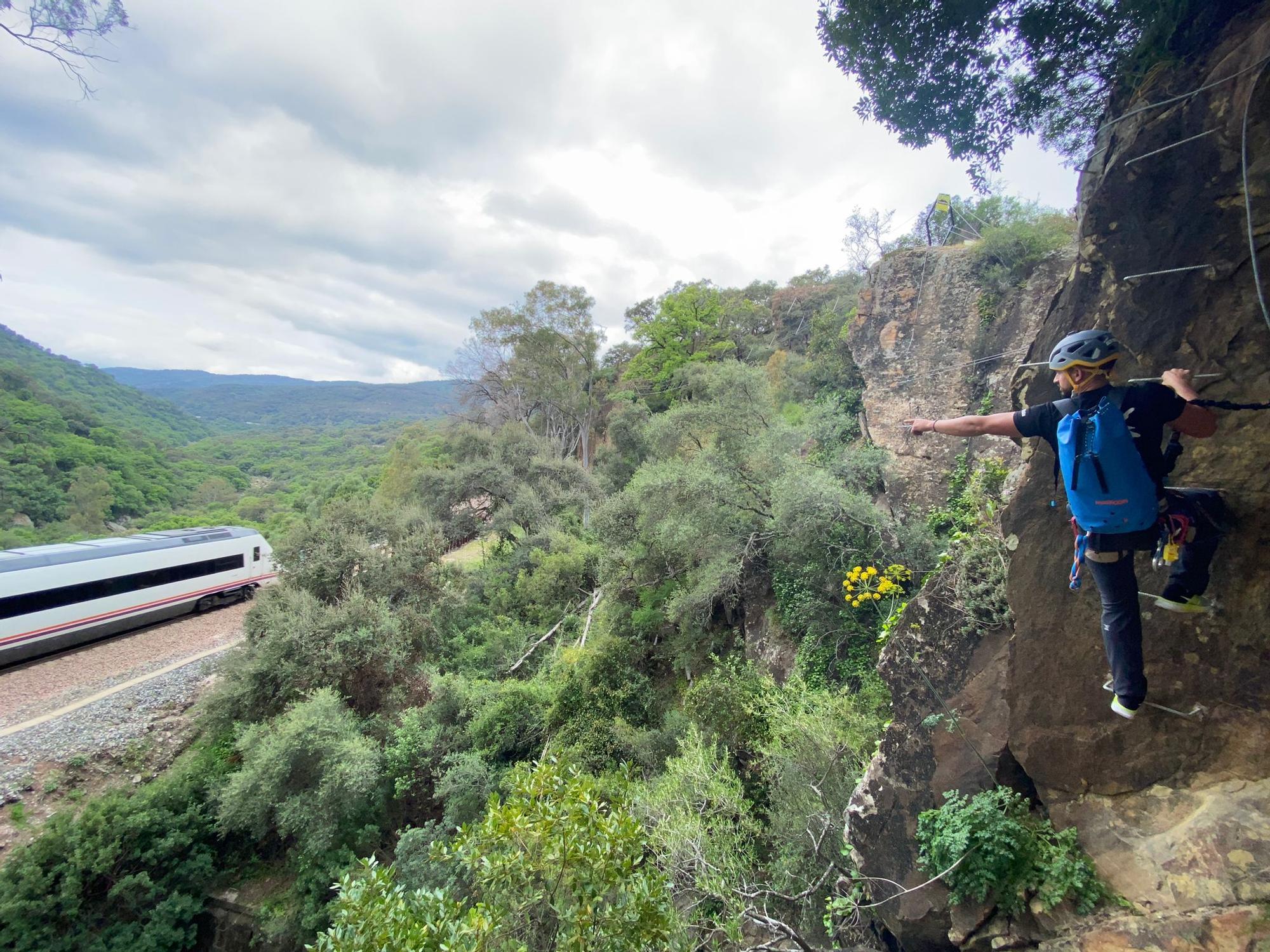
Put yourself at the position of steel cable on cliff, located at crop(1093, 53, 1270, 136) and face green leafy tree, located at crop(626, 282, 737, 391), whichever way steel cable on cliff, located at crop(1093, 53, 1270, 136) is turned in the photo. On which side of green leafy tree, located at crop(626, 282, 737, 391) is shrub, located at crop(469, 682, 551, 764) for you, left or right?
left

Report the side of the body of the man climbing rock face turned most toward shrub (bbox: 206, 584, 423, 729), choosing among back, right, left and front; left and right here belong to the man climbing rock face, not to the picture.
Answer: left

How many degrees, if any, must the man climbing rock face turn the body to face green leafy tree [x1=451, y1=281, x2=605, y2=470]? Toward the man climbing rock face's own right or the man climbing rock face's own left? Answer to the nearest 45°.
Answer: approximately 45° to the man climbing rock face's own left

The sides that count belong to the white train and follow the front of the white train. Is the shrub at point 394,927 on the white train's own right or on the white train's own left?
on the white train's own right

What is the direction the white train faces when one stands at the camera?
facing away from the viewer and to the right of the viewer

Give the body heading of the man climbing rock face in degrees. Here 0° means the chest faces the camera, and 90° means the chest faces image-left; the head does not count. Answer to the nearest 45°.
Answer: approximately 180°

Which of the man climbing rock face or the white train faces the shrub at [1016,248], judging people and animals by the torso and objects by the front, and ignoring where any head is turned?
the man climbing rock face

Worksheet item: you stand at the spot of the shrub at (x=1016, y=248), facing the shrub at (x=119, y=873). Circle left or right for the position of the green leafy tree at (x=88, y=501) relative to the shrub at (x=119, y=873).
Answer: right
